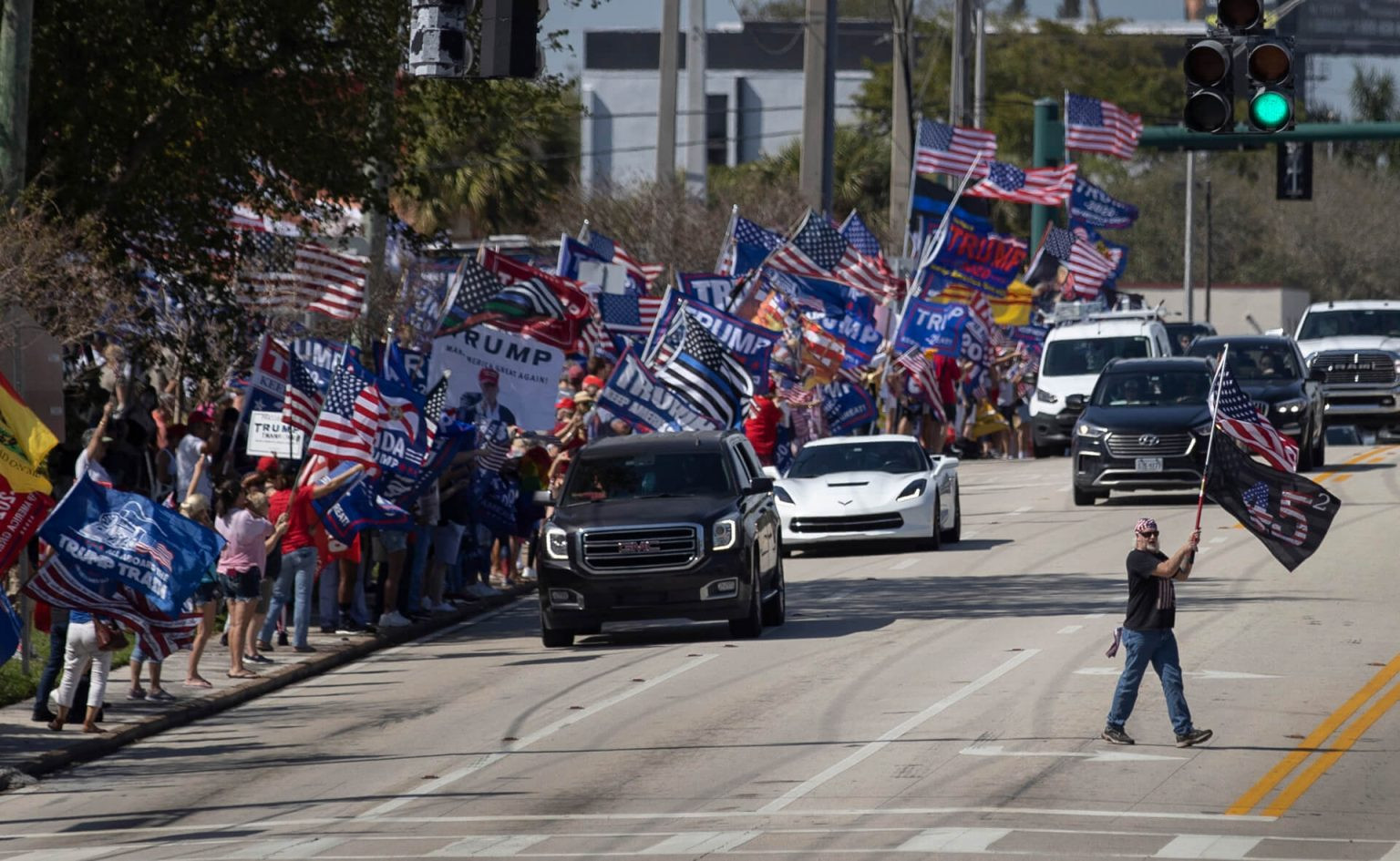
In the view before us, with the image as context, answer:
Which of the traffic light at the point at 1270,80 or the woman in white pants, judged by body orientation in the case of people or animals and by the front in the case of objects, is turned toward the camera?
the traffic light

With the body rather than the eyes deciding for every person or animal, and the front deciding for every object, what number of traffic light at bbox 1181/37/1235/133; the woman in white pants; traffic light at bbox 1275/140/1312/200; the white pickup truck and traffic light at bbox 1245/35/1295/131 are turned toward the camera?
4

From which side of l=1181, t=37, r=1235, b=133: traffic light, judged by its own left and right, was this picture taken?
front

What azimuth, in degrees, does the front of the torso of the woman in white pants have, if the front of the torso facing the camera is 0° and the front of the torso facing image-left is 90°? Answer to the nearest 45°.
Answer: approximately 180°

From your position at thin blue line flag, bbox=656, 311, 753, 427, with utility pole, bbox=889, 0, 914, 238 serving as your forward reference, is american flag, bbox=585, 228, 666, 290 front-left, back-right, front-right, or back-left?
front-left

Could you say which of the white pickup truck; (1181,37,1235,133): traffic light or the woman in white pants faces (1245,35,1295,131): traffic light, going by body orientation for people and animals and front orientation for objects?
the white pickup truck

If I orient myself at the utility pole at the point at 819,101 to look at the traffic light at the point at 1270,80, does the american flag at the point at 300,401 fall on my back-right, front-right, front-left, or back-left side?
front-right

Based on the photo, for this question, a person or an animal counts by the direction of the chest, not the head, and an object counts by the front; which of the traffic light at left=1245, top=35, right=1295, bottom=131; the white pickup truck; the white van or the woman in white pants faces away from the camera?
the woman in white pants

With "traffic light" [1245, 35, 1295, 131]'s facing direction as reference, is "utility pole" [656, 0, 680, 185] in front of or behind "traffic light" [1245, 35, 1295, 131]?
behind
